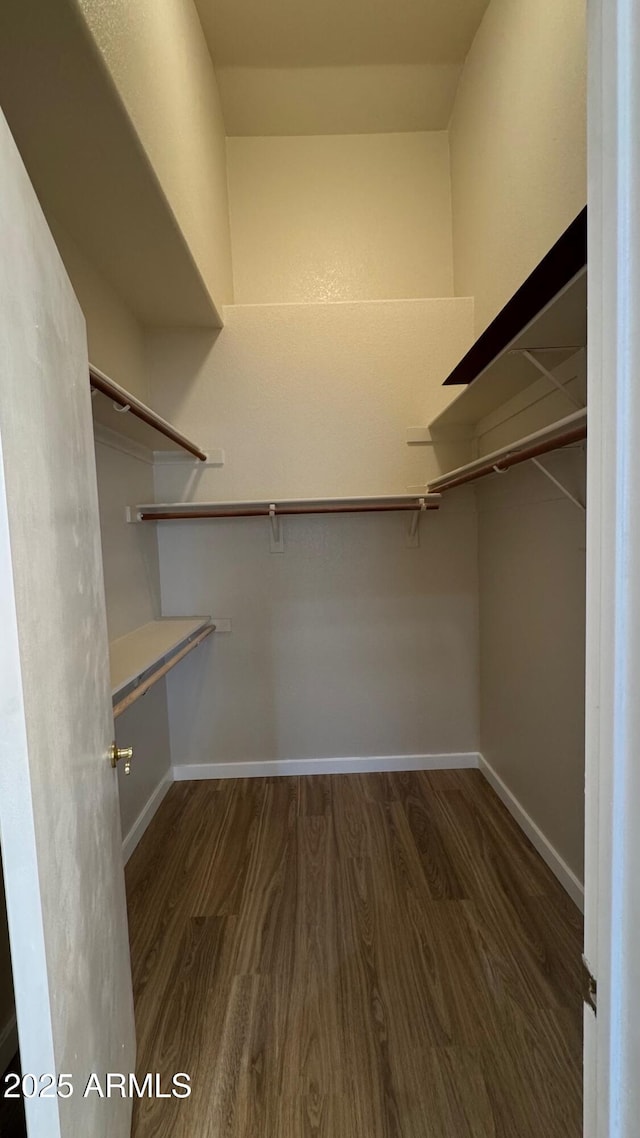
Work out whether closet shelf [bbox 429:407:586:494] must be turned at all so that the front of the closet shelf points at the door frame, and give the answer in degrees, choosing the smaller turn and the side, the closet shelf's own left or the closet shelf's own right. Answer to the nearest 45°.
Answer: approximately 90° to the closet shelf's own left

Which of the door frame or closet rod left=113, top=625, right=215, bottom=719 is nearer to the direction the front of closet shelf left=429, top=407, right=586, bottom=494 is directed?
the closet rod

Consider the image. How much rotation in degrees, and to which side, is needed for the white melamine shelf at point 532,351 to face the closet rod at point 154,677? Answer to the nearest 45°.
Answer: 0° — it already faces it

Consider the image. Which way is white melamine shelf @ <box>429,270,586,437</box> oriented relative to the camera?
to the viewer's left

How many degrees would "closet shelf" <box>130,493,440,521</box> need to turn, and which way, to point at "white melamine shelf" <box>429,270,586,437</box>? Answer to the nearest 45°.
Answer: approximately 45° to its left

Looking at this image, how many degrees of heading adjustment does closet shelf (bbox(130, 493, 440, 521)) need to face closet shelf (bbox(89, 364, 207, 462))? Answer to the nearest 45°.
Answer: approximately 45° to its right

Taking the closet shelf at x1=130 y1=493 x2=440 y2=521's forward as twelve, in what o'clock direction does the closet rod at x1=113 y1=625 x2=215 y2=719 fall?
The closet rod is roughly at 1 o'clock from the closet shelf.

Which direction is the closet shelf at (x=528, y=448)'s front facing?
to the viewer's left

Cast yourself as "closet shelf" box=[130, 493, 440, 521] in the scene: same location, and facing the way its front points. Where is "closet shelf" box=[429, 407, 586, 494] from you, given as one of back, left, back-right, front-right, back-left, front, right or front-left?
front-left

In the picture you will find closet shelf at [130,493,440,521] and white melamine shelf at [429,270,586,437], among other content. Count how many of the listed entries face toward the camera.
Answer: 1

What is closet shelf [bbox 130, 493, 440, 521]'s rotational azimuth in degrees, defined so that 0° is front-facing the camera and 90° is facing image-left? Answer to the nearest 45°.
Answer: approximately 0°
